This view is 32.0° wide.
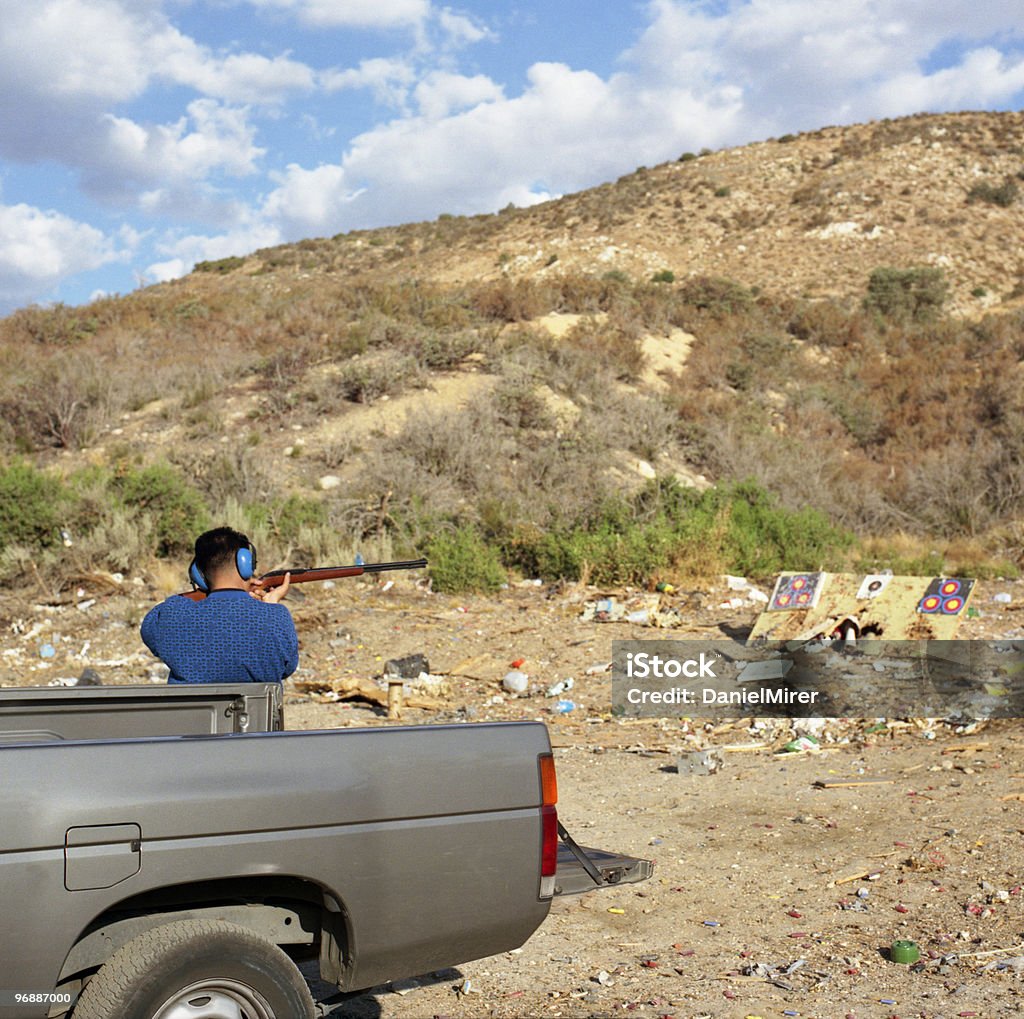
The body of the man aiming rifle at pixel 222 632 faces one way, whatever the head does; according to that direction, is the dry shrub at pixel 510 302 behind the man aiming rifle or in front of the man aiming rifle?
in front

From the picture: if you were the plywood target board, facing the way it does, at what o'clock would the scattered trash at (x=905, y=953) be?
The scattered trash is roughly at 12 o'clock from the plywood target board.

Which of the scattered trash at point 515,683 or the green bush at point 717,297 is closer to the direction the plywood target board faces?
the scattered trash

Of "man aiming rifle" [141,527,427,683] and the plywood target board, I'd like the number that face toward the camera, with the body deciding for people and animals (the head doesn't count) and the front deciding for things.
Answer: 1

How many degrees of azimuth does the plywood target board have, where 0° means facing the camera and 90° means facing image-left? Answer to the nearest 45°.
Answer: approximately 0°

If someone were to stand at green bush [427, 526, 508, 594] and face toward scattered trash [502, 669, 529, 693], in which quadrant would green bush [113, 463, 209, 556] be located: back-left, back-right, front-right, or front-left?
back-right

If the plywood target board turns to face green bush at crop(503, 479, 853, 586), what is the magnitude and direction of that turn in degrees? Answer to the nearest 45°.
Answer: approximately 135° to its right

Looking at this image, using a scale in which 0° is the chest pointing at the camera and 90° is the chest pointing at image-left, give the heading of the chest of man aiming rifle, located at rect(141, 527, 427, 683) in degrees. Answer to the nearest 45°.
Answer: approximately 225°

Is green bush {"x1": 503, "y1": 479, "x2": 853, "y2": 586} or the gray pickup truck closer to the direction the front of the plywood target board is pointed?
the gray pickup truck

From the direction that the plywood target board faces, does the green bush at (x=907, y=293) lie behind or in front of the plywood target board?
behind

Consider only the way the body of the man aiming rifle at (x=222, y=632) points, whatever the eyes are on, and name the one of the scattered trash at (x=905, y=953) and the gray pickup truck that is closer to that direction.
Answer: the scattered trash

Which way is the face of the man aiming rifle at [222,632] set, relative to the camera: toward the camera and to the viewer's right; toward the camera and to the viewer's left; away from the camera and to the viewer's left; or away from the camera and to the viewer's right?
away from the camera and to the viewer's right

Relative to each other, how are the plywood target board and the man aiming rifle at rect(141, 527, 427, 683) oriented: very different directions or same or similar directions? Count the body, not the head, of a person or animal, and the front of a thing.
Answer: very different directions
